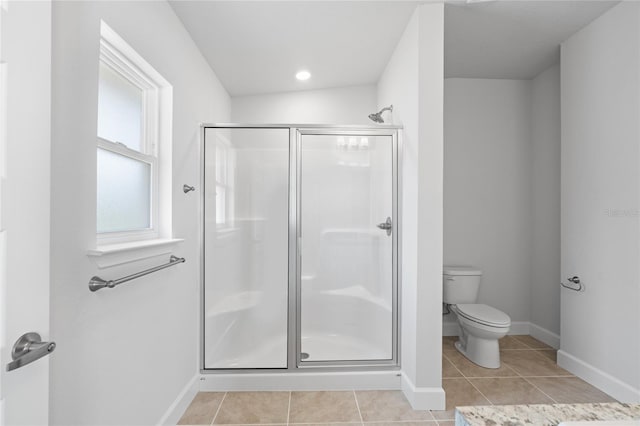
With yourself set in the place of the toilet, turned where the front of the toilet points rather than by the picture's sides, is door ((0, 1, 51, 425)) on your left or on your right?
on your right

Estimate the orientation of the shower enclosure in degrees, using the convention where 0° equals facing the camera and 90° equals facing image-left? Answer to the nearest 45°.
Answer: approximately 0°

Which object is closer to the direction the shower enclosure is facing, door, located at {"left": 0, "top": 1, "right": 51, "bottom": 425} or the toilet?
the door

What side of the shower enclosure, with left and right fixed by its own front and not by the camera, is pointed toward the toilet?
left

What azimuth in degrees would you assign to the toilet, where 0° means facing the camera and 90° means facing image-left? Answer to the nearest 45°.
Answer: approximately 315°

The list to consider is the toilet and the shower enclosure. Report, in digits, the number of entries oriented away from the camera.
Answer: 0

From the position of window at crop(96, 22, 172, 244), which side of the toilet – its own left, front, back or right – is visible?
right

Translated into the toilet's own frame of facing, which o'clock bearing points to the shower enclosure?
The shower enclosure is roughly at 3 o'clock from the toilet.

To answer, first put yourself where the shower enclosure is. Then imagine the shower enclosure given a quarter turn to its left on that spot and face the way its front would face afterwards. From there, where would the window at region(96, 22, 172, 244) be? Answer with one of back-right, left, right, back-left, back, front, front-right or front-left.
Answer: back-right
